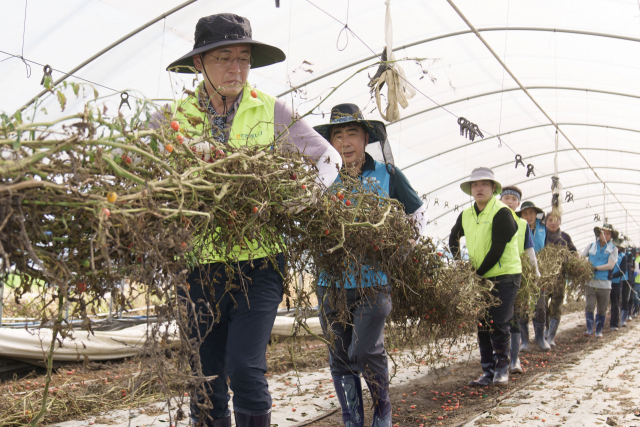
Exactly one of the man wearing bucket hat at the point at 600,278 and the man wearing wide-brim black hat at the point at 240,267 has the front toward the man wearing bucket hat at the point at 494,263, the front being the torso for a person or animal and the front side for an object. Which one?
the man wearing bucket hat at the point at 600,278

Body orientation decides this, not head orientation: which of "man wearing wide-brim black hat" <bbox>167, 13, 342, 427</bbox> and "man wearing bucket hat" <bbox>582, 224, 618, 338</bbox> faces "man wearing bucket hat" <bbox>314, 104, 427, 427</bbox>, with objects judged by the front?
"man wearing bucket hat" <bbox>582, 224, 618, 338</bbox>

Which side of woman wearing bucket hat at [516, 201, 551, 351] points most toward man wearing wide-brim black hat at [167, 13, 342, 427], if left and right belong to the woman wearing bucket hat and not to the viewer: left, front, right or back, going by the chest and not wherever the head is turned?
front

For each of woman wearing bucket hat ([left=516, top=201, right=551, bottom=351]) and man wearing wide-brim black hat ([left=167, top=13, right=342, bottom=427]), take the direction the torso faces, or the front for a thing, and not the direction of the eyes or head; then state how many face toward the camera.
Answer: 2

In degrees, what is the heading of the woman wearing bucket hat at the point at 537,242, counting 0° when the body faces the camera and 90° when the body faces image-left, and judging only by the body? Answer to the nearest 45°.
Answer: approximately 0°

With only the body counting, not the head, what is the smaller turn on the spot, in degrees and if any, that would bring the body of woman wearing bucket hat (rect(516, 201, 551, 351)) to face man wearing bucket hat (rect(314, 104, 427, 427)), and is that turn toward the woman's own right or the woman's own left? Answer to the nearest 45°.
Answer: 0° — they already face them

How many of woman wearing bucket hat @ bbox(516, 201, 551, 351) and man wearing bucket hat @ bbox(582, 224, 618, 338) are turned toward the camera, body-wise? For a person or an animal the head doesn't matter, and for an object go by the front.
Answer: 2

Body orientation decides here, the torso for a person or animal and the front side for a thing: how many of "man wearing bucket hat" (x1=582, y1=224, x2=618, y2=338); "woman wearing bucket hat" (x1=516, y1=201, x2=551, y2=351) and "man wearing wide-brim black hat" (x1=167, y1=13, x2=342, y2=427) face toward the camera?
3

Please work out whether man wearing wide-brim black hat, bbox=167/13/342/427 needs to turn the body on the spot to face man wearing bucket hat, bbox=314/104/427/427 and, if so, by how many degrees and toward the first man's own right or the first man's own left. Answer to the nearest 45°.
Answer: approximately 135° to the first man's own left

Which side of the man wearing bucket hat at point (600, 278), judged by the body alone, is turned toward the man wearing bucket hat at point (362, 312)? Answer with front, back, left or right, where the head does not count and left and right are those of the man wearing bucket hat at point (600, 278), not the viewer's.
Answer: front

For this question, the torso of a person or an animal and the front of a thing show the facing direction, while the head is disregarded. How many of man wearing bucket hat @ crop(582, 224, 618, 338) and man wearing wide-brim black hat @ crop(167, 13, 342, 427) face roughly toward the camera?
2
